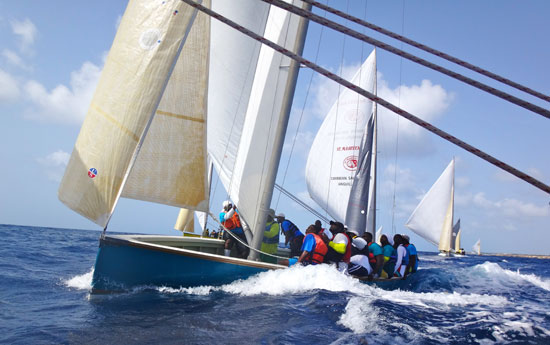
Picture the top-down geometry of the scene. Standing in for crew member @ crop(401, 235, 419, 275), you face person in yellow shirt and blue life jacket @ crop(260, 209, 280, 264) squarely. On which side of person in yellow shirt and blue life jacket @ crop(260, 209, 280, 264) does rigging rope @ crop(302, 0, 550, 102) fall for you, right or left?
left

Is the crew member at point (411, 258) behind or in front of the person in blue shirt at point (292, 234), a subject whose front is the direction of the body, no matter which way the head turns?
behind

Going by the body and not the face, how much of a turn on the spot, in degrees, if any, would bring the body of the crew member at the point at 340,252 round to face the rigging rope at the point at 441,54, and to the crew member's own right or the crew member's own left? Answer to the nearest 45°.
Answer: approximately 90° to the crew member's own left

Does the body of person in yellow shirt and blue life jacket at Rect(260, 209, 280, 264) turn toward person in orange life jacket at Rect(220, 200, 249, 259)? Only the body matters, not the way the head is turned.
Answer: yes
